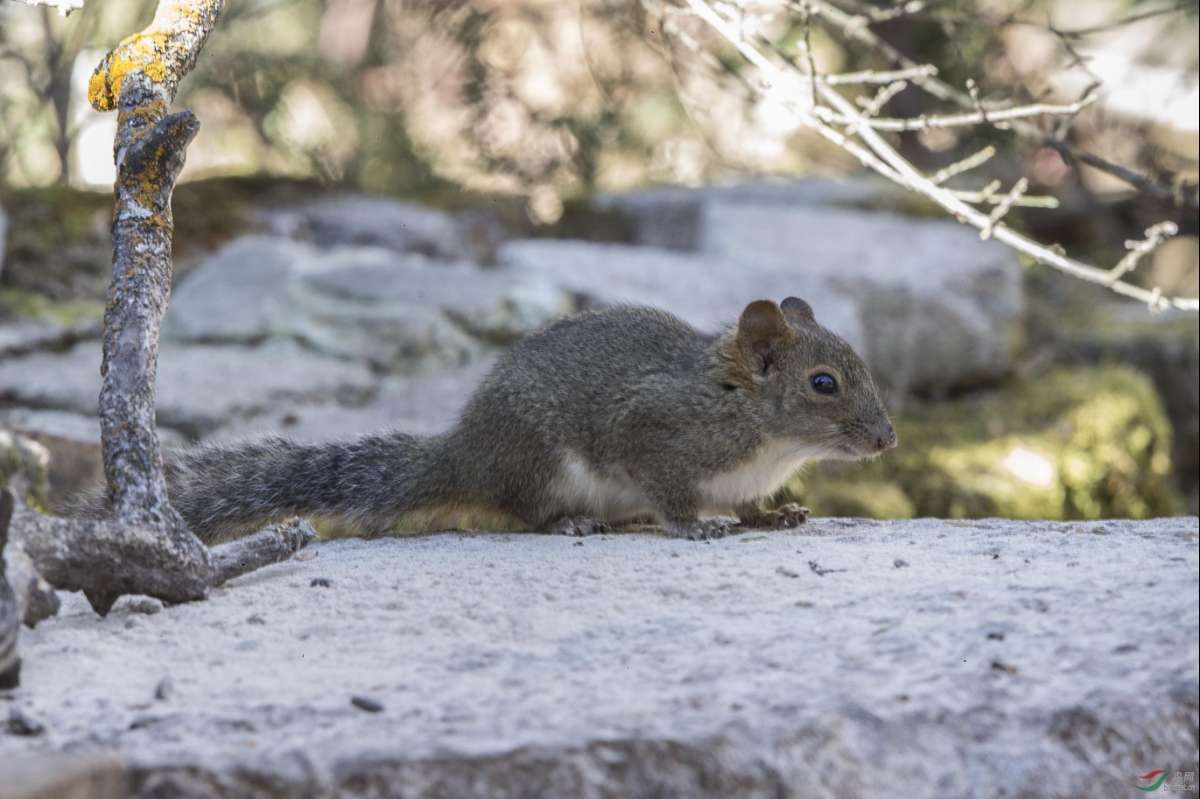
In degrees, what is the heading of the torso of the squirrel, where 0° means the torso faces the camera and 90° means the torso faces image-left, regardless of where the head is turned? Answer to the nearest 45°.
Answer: approximately 270°

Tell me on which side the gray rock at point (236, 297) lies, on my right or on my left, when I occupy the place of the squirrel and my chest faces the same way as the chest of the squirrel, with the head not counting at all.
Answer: on my left

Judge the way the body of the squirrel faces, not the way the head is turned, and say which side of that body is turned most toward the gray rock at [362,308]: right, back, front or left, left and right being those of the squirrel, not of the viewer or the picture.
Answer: left

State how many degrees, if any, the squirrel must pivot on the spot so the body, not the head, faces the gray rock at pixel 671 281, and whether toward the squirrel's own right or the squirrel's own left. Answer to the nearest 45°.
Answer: approximately 90° to the squirrel's own left

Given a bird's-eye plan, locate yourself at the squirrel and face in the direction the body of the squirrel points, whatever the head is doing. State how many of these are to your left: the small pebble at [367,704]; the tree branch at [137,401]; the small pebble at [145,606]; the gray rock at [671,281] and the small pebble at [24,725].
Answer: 1

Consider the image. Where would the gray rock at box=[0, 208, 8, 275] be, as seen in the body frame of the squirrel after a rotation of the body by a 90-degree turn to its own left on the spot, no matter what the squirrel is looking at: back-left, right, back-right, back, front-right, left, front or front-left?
front-left

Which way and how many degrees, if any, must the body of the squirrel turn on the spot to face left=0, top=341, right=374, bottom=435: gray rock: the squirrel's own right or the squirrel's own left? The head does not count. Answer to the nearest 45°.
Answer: approximately 135° to the squirrel's own left

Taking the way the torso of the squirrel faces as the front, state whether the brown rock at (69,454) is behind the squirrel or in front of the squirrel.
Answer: behind

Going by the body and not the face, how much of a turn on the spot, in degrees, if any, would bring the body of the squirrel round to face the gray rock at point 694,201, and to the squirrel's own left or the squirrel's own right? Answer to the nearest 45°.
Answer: approximately 90° to the squirrel's own left

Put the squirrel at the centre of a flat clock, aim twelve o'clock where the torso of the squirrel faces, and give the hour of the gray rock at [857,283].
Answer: The gray rock is roughly at 10 o'clock from the squirrel.

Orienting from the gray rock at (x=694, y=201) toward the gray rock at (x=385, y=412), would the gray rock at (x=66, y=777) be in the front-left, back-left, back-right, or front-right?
front-left
